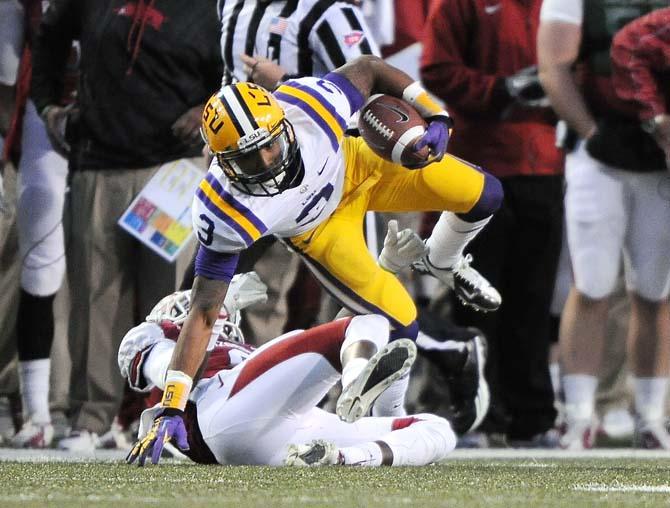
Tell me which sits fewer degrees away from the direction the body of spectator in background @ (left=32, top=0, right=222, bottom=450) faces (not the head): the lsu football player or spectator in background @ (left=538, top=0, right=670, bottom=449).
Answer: the lsu football player

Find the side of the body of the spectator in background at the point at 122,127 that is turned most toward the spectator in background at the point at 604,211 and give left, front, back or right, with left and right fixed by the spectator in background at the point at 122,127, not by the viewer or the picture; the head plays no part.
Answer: left

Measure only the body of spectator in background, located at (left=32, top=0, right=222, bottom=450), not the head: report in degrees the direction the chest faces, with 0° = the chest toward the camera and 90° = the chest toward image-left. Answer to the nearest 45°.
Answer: approximately 0°

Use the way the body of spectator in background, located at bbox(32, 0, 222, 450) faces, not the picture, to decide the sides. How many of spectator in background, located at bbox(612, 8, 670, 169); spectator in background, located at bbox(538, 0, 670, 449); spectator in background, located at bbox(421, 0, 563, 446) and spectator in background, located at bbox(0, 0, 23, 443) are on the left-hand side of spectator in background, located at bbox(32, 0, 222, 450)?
3

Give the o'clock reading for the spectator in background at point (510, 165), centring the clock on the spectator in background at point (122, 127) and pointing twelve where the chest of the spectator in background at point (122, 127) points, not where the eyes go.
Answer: the spectator in background at point (510, 165) is roughly at 9 o'clock from the spectator in background at point (122, 127).
